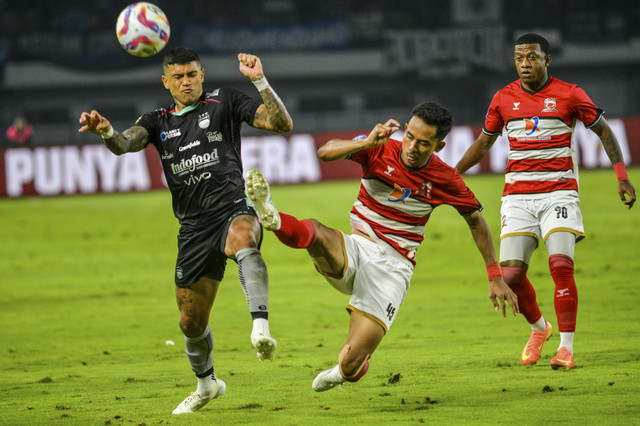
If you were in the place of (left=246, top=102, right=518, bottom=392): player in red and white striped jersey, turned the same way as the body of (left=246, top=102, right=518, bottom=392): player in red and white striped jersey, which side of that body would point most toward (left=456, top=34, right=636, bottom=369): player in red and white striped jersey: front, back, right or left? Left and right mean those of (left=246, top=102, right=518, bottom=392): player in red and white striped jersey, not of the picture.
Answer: back

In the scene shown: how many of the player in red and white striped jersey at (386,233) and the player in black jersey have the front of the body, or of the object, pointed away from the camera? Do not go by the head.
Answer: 0

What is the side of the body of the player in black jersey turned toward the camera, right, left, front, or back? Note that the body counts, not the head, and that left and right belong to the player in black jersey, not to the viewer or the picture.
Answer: front

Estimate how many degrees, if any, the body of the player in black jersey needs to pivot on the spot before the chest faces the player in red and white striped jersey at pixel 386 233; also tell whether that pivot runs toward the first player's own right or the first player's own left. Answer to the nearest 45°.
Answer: approximately 90° to the first player's own left

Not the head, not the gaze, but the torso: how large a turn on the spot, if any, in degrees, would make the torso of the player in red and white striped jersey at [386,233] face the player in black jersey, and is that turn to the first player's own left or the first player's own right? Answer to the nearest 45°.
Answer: approximately 45° to the first player's own right

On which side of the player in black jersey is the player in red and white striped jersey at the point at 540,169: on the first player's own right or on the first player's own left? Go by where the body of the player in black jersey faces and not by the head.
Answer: on the first player's own left

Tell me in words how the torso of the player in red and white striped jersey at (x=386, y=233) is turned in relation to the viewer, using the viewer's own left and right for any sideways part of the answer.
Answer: facing the viewer and to the left of the viewer

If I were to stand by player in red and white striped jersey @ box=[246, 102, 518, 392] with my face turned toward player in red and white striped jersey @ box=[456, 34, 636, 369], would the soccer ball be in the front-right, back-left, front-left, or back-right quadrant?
back-left

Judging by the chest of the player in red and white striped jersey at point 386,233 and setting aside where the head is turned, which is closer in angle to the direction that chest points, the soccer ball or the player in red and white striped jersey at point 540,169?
the soccer ball

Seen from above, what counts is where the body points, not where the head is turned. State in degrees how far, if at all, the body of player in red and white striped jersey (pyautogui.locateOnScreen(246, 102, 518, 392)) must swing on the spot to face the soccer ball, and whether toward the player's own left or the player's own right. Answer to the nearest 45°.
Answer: approximately 90° to the player's own right
